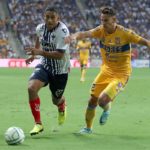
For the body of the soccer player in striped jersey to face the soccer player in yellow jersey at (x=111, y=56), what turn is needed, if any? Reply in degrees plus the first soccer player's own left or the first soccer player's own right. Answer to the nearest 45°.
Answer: approximately 135° to the first soccer player's own left

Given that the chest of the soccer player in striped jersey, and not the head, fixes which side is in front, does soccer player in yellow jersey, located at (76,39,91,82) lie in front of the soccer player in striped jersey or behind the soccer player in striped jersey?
behind

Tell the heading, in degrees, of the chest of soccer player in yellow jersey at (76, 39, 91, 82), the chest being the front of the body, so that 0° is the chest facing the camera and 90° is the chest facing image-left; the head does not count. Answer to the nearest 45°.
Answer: approximately 0°

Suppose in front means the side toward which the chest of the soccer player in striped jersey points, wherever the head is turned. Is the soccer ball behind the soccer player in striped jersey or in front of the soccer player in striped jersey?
in front

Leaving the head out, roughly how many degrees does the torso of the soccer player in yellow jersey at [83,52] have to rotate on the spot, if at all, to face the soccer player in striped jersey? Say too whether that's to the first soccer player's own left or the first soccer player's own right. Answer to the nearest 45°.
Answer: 0° — they already face them

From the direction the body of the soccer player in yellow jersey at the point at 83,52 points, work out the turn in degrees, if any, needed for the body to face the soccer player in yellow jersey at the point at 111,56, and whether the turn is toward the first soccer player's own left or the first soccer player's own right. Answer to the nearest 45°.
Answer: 0° — they already face them

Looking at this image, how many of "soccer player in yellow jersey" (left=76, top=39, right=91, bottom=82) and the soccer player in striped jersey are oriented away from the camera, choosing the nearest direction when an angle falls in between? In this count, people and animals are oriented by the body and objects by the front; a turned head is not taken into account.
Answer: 0

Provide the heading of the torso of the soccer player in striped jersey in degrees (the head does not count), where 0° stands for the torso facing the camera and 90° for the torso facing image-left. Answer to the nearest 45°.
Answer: approximately 45°

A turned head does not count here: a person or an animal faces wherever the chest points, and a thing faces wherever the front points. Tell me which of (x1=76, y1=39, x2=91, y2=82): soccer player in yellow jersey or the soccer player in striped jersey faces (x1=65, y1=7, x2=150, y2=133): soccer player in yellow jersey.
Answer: (x1=76, y1=39, x2=91, y2=82): soccer player in yellow jersey

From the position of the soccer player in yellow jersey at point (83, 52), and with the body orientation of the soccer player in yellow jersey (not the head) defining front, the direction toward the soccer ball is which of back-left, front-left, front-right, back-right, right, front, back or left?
front

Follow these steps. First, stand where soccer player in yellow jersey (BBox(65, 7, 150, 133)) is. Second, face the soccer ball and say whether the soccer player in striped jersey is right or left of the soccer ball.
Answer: right
